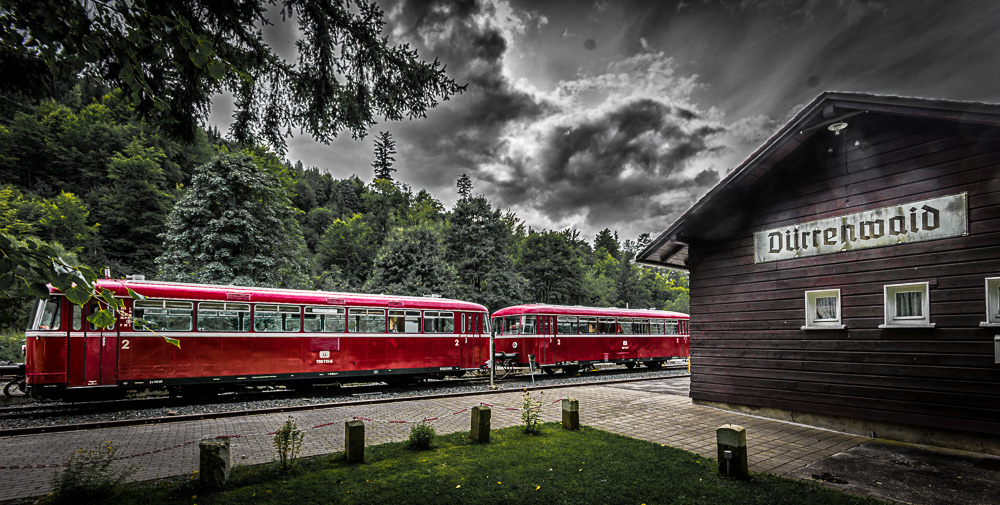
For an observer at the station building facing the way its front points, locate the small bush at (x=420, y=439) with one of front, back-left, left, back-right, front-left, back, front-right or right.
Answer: front

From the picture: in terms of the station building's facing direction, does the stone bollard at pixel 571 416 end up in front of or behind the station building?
in front

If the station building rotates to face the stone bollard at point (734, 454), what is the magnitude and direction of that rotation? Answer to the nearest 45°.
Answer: approximately 45° to its left

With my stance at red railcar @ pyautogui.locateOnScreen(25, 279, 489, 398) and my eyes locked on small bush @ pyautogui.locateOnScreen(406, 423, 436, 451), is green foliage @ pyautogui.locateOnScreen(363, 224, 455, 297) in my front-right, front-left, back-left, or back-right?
back-left

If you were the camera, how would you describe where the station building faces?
facing the viewer and to the left of the viewer

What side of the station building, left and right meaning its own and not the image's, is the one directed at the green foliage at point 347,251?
right

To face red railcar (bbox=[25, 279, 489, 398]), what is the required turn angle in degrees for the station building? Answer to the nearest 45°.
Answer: approximately 45° to its right
